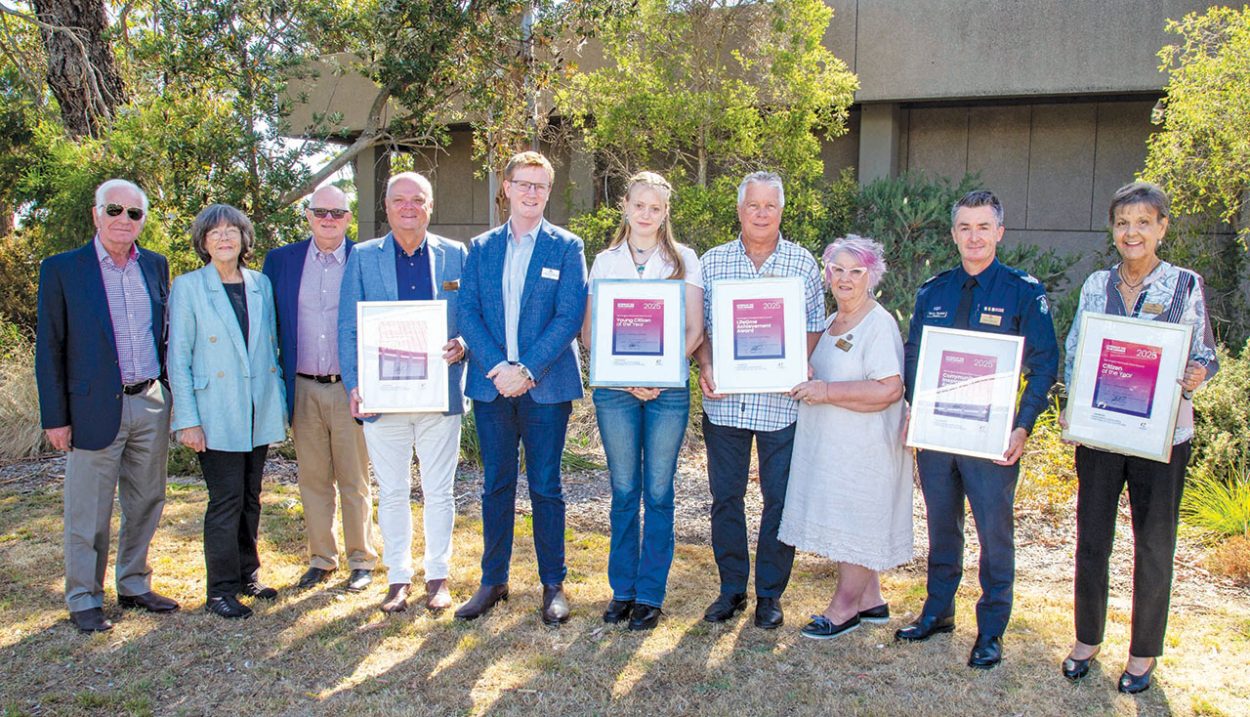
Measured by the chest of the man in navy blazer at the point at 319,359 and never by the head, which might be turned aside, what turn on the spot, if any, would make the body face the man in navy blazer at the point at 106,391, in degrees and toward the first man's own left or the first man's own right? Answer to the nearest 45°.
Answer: approximately 90° to the first man's own right

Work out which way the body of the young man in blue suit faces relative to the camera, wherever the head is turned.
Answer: toward the camera

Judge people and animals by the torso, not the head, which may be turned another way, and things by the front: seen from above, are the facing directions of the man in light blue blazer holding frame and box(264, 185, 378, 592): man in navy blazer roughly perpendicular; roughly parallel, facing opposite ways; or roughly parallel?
roughly parallel

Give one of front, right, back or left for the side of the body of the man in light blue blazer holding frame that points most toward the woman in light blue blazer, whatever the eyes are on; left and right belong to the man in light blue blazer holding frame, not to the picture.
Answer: right

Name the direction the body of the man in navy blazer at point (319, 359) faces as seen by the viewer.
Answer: toward the camera

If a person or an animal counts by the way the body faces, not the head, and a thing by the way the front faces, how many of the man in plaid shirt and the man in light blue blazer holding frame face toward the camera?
2

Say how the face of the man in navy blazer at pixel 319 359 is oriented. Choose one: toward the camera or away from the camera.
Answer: toward the camera

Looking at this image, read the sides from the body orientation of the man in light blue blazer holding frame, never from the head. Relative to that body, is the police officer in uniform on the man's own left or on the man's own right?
on the man's own left

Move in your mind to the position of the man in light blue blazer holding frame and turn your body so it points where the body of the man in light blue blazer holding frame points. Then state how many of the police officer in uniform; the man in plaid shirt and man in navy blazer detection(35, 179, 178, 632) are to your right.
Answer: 1

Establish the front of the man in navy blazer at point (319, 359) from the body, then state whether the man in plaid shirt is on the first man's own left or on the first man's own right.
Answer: on the first man's own left

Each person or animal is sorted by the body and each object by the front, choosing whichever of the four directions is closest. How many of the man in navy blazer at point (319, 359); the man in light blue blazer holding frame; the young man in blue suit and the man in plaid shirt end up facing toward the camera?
4

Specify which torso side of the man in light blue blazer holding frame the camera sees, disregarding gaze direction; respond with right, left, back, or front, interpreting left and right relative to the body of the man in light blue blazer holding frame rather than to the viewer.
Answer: front

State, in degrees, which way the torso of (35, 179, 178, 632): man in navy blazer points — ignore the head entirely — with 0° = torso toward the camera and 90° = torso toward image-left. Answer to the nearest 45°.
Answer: approximately 315°

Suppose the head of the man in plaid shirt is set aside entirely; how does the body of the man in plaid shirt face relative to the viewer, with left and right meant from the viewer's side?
facing the viewer
